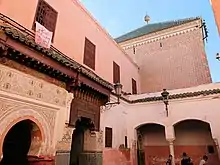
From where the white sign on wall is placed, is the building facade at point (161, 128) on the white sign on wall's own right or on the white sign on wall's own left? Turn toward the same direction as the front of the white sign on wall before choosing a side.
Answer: on the white sign on wall's own left

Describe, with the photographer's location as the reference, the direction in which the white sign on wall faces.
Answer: facing the viewer and to the right of the viewer

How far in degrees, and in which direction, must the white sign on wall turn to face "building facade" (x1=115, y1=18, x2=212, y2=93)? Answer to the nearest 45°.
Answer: approximately 90° to its left
